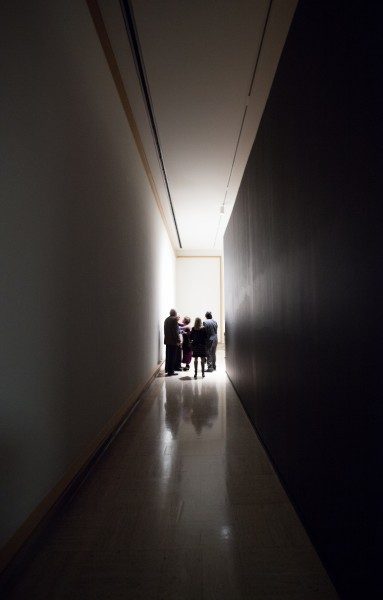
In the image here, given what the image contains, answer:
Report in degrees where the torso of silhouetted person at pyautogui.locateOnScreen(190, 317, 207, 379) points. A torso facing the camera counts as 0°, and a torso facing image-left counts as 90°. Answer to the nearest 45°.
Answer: approximately 180°
